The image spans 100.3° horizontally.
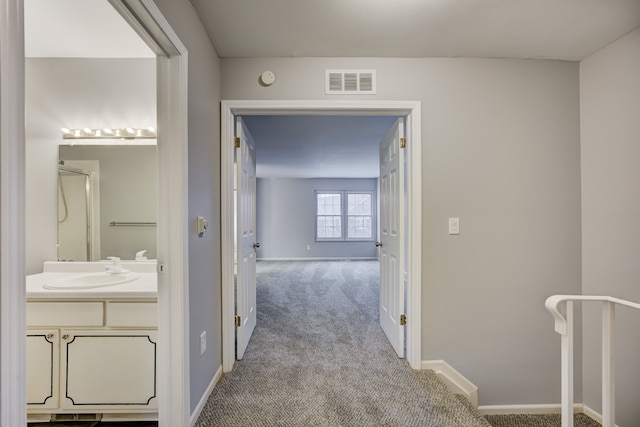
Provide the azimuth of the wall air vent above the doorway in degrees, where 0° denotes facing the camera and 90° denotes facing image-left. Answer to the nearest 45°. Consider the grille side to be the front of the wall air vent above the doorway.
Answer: approximately 0°

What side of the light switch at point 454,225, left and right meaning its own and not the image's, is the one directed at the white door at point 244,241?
right

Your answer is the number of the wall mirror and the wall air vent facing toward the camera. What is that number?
2

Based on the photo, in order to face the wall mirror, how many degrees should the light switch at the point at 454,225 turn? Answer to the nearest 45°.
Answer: approximately 45° to its right

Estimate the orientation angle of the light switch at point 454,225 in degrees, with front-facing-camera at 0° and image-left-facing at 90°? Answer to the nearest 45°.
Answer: approximately 0°
